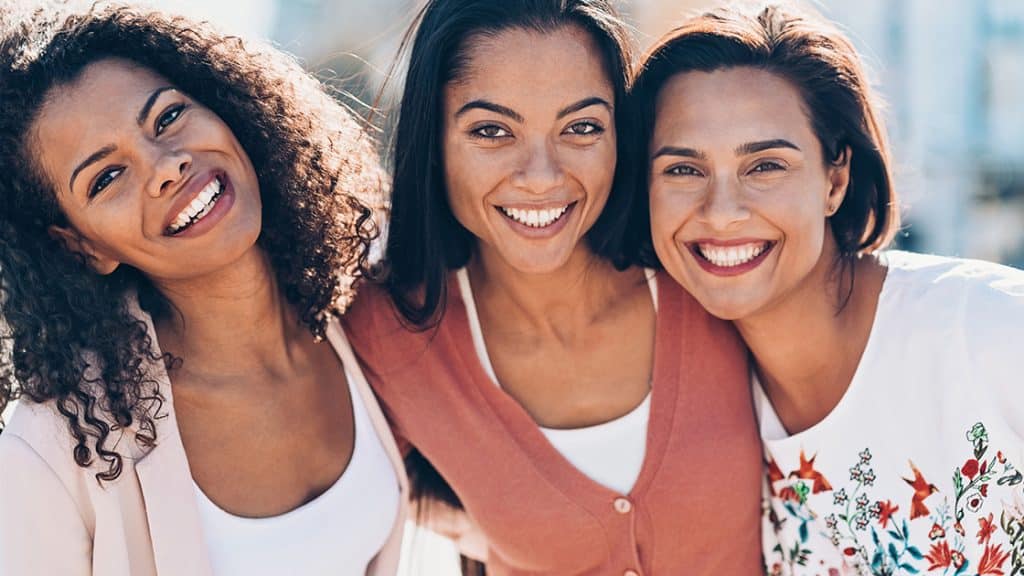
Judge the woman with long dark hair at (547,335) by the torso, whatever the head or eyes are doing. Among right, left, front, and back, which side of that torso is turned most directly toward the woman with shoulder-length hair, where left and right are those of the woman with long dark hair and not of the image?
left

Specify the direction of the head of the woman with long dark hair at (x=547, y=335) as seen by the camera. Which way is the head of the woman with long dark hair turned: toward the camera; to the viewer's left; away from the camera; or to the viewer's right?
toward the camera

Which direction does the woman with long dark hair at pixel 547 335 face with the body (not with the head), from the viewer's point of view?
toward the camera

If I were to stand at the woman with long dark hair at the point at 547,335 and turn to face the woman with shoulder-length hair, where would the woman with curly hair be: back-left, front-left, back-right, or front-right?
back-right

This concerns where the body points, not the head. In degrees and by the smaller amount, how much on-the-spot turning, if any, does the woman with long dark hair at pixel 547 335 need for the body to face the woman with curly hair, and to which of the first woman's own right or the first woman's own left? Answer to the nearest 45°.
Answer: approximately 45° to the first woman's own right
